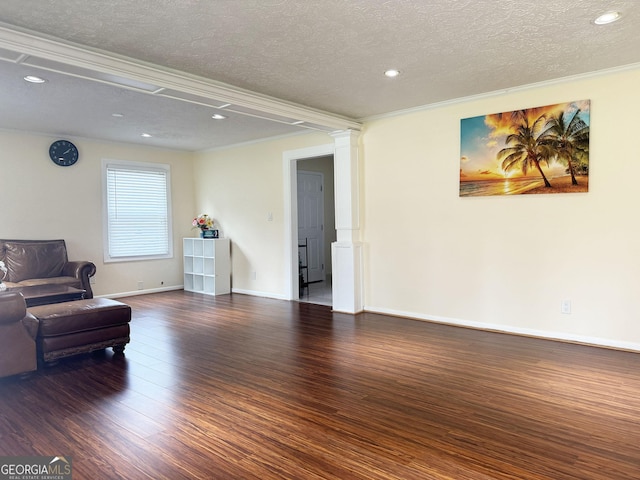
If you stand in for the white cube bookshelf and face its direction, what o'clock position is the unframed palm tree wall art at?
The unframed palm tree wall art is roughly at 9 o'clock from the white cube bookshelf.

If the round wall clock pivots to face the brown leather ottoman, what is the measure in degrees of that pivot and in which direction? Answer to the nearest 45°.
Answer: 0° — it already faces it

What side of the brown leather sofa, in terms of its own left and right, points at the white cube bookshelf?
left

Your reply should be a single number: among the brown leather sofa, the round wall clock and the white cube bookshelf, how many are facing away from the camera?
0

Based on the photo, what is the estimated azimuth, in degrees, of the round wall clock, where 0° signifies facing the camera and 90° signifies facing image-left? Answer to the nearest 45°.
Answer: approximately 0°

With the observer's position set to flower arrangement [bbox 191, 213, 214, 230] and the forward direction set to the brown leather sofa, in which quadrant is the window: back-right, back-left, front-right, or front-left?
front-right

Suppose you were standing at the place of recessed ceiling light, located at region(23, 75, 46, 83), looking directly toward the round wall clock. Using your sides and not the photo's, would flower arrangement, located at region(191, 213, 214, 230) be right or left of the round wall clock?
right

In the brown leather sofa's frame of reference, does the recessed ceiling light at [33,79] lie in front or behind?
in front
